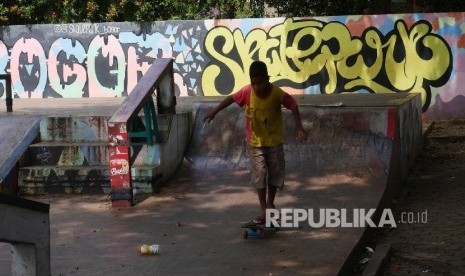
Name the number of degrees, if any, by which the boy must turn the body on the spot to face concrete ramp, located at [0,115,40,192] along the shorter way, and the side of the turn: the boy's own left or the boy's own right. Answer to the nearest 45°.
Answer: approximately 135° to the boy's own right

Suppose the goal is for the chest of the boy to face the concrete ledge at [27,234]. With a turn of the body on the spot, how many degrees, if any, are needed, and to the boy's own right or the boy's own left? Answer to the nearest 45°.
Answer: approximately 45° to the boy's own right

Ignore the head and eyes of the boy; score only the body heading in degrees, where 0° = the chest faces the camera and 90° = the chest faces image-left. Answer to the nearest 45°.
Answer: approximately 0°

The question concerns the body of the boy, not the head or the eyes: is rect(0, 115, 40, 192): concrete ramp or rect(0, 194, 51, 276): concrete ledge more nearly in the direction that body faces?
the concrete ledge
